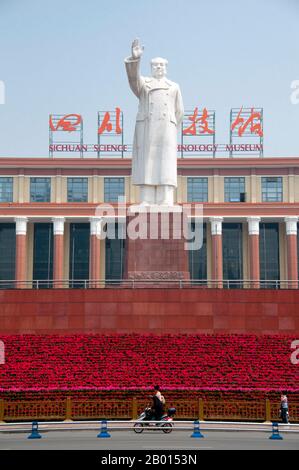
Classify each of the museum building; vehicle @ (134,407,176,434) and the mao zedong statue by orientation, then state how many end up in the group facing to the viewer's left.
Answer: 1

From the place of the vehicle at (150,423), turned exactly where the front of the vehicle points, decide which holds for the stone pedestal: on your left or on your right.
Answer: on your right

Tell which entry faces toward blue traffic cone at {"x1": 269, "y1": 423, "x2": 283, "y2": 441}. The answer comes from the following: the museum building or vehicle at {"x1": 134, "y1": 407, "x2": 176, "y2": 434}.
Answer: the museum building

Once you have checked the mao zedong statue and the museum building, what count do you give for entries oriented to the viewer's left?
0

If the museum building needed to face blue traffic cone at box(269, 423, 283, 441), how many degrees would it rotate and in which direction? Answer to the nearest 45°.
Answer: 0° — it already faces it

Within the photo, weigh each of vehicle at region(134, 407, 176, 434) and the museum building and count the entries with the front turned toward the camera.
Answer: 1

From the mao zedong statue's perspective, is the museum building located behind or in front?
behind

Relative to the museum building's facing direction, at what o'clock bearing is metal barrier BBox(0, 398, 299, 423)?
The metal barrier is roughly at 12 o'clock from the museum building.

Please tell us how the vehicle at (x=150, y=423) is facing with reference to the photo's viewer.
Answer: facing to the left of the viewer

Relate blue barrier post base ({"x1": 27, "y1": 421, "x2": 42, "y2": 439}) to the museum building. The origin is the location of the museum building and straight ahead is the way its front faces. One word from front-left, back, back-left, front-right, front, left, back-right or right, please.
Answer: front

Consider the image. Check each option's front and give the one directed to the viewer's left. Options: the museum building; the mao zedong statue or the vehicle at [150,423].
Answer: the vehicle

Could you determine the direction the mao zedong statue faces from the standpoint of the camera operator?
facing the viewer

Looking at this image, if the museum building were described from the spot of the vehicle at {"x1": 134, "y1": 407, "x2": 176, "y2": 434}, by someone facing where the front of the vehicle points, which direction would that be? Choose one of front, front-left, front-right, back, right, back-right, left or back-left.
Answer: right

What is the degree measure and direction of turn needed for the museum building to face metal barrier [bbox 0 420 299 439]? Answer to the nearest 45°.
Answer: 0° — it already faces it
